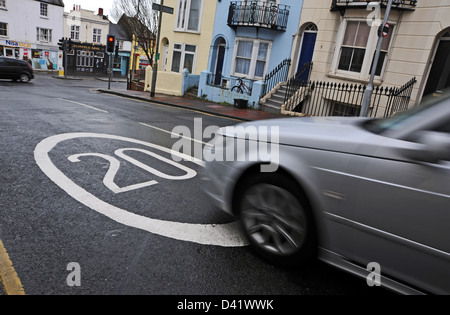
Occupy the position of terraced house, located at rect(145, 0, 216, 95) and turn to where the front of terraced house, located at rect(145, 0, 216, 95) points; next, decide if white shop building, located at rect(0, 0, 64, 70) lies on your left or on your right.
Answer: on your right

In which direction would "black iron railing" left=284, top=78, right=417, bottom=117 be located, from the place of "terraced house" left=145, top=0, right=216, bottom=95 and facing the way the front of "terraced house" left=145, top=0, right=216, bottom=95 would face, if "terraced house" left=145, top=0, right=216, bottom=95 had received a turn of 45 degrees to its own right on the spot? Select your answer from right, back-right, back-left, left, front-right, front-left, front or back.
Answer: back-left

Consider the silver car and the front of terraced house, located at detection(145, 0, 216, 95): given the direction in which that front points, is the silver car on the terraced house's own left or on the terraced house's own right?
on the terraced house's own left

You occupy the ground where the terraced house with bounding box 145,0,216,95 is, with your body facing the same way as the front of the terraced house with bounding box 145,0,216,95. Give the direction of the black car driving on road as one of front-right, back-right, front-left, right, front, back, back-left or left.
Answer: front-right

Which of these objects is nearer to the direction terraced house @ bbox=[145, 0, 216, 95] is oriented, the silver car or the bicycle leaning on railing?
the silver car

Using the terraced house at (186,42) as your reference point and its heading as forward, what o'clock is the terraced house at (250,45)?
the terraced house at (250,45) is roughly at 9 o'clock from the terraced house at (186,42).

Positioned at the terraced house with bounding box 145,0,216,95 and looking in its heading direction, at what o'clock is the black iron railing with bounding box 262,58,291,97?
The black iron railing is roughly at 9 o'clock from the terraced house.

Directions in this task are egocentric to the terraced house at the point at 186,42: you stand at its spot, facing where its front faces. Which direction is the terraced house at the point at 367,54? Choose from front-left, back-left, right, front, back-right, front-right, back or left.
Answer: left

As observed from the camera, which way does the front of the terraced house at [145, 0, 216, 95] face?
facing the viewer and to the left of the viewer

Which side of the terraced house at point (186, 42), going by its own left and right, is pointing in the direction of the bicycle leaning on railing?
left
